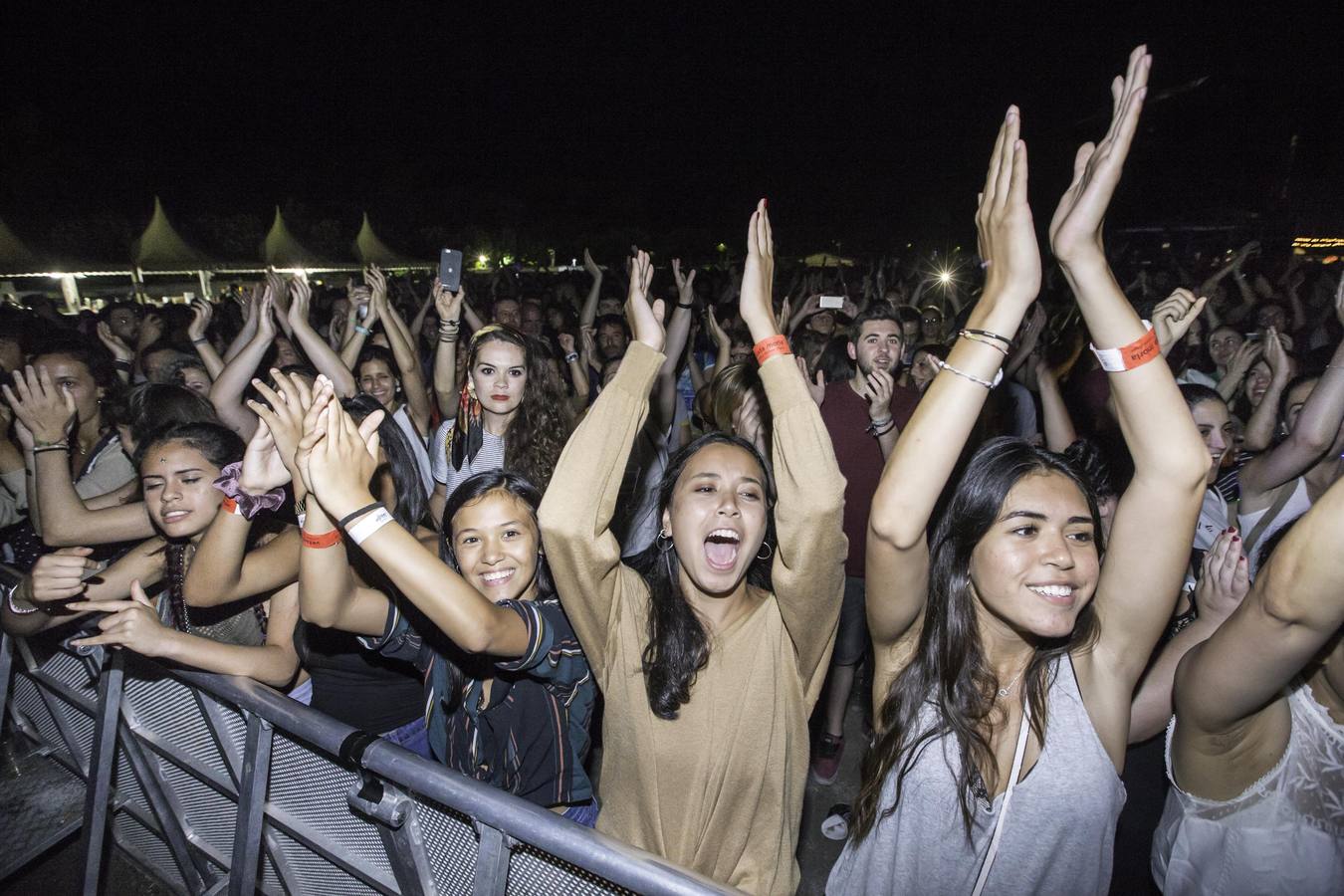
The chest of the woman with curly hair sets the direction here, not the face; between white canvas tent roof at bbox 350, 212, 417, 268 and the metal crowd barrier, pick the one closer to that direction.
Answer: the metal crowd barrier

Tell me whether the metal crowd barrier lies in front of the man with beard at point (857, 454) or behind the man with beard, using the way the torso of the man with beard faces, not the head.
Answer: in front

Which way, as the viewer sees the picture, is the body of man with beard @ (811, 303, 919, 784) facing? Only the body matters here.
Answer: toward the camera

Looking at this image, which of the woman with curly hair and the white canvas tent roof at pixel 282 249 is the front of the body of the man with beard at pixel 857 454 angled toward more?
the woman with curly hair

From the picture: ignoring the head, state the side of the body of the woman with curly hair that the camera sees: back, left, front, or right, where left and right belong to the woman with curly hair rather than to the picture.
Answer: front

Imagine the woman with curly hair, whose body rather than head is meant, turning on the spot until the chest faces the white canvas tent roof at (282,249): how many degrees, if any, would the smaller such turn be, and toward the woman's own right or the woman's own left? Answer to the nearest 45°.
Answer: approximately 180°

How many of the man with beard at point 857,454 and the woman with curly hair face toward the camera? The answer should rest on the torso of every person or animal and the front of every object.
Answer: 2

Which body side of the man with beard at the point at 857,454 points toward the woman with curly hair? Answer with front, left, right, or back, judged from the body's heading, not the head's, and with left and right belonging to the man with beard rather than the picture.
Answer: right

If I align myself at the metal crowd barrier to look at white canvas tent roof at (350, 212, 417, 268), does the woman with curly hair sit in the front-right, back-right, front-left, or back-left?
front-right

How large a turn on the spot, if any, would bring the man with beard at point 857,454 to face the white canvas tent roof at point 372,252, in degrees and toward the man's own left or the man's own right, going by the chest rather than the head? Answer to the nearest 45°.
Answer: approximately 135° to the man's own right
